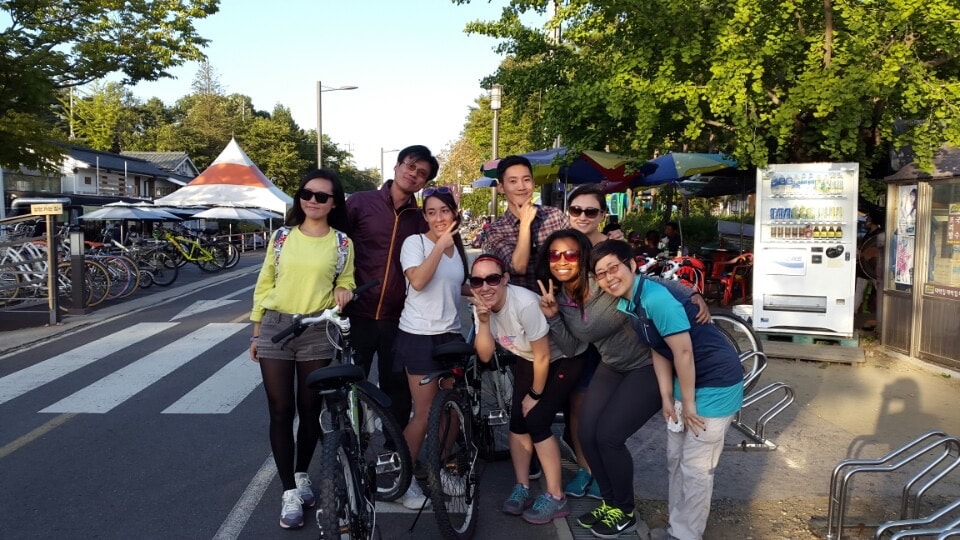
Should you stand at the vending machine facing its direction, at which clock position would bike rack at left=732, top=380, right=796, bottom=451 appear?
The bike rack is roughly at 12 o'clock from the vending machine.

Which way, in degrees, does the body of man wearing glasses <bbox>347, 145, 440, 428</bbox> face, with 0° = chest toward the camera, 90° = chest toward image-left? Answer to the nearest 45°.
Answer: approximately 315°

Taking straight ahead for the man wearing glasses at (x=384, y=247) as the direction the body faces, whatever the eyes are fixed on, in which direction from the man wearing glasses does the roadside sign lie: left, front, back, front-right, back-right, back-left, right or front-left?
back

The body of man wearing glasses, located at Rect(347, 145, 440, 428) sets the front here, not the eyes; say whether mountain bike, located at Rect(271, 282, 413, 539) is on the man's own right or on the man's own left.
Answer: on the man's own right
